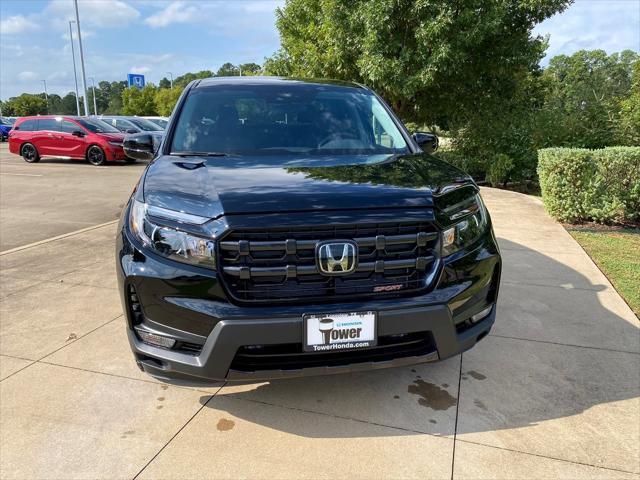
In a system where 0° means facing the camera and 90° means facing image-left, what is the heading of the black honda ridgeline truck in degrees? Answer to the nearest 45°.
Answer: approximately 0°

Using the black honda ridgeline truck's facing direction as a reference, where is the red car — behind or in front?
behind

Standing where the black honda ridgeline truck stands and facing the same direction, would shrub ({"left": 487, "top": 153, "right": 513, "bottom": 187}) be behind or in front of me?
behind

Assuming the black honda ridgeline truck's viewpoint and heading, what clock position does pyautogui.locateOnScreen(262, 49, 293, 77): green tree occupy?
The green tree is roughly at 6 o'clock from the black honda ridgeline truck.

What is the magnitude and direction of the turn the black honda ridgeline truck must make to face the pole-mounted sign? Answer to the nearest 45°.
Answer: approximately 180°

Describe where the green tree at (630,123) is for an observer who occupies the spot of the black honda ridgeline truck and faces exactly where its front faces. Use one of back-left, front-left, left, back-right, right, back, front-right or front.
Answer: back-left

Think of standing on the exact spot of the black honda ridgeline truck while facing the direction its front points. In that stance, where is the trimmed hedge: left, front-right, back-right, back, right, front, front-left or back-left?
back-left

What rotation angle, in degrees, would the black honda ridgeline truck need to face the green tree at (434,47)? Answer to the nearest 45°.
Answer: approximately 180°
